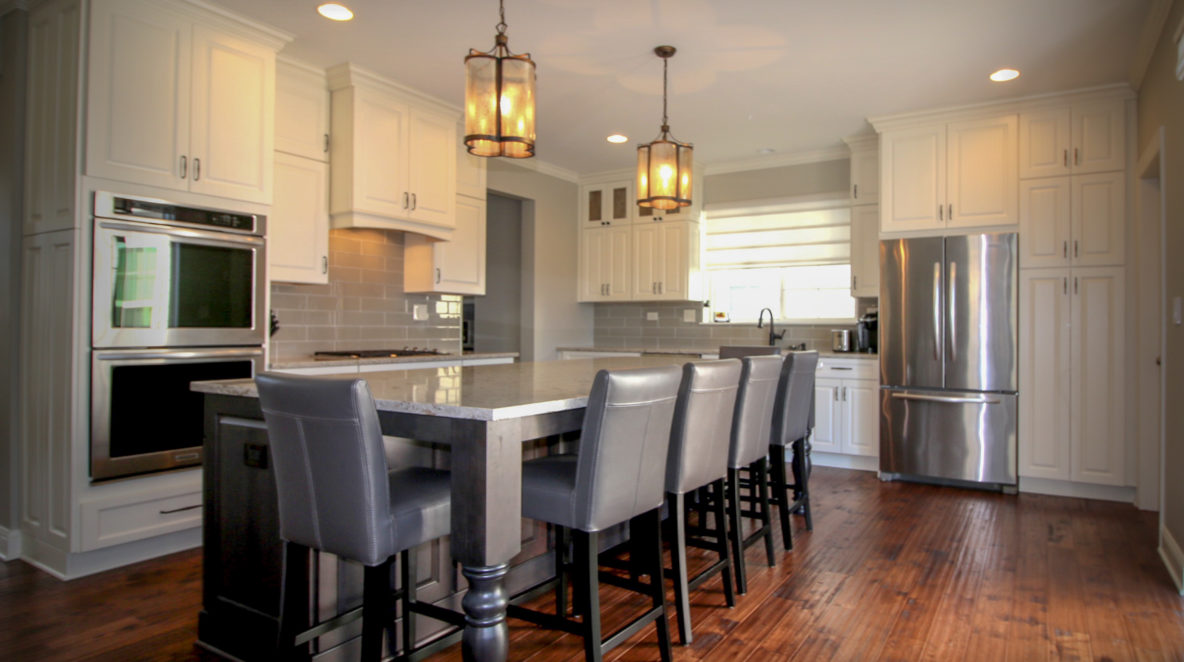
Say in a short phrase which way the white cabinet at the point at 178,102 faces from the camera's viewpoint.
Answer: facing the viewer and to the right of the viewer

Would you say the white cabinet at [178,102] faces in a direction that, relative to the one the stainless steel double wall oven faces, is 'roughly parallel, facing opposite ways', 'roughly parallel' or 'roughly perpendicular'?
roughly parallel

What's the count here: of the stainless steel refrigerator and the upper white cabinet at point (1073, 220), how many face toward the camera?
2

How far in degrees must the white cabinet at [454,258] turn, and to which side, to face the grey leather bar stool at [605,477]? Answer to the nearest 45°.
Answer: approximately 45° to its right

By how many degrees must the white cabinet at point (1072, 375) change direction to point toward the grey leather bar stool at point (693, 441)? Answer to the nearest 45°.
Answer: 0° — it already faces it

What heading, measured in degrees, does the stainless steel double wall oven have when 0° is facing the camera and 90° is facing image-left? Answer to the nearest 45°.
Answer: approximately 315°

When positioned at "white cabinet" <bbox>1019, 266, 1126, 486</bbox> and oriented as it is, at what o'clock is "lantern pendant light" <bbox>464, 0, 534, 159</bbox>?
The lantern pendant light is roughly at 1 o'clock from the white cabinet.

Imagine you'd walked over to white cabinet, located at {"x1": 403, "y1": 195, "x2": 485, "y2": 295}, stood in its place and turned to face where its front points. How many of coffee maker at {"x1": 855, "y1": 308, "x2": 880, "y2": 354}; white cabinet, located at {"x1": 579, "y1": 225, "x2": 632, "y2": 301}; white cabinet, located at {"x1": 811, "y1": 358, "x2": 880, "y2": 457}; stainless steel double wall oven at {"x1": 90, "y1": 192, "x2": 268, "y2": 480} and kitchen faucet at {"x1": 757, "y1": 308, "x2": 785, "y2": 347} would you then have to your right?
1

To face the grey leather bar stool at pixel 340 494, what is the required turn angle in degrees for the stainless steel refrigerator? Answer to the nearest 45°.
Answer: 0° — it already faces it

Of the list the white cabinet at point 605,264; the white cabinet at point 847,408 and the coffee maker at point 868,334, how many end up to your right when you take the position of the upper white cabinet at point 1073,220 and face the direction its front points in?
3

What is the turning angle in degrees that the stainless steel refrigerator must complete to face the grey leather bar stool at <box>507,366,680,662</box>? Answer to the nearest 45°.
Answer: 0° — it already faces it

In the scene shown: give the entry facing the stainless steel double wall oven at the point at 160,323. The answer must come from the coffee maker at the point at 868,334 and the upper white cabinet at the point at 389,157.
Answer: the coffee maker

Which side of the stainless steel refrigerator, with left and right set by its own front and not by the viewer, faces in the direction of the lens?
front

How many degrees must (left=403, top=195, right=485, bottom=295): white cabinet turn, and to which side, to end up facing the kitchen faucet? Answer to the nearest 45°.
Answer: approximately 45° to its left

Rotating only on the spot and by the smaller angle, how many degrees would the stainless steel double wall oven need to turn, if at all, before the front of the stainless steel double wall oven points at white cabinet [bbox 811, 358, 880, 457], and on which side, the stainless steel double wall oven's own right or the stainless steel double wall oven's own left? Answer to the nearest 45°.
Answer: approximately 45° to the stainless steel double wall oven's own left

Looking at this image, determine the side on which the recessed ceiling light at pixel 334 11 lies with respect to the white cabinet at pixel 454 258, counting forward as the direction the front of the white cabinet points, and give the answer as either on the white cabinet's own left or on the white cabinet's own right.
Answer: on the white cabinet's own right

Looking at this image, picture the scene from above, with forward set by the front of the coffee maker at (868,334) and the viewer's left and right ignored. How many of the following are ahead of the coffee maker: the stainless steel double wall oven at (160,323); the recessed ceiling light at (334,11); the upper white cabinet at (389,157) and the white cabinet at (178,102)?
4

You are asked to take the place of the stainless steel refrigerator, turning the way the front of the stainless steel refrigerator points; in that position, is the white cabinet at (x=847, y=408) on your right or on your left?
on your right
